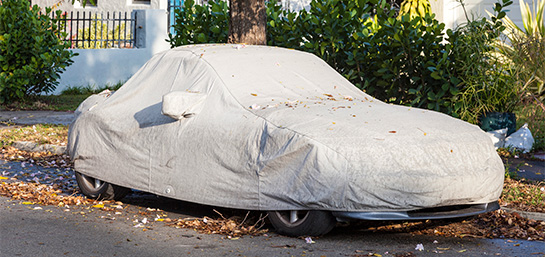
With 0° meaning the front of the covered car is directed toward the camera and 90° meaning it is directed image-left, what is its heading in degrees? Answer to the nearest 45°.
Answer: approximately 315°

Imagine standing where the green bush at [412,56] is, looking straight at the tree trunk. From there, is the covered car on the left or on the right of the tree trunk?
left

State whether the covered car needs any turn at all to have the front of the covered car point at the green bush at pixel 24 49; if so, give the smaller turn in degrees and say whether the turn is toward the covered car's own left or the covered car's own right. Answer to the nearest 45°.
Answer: approximately 180°

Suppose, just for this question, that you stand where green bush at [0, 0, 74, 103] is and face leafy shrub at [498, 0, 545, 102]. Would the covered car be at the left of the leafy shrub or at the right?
right

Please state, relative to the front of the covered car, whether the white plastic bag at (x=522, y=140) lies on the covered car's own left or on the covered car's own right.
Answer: on the covered car's own left

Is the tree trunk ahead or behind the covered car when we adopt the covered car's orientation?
behind

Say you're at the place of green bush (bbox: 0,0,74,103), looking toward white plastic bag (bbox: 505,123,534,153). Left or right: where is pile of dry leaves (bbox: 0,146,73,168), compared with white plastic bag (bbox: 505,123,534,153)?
right

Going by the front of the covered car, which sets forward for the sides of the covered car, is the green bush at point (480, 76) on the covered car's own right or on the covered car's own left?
on the covered car's own left

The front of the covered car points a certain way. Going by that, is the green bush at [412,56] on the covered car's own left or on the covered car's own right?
on the covered car's own left

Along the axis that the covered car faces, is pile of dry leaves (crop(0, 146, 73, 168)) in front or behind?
behind

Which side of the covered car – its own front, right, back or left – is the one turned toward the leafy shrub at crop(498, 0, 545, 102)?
left
